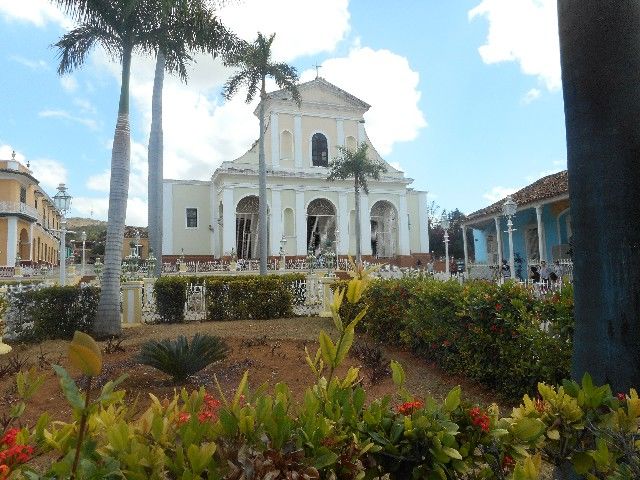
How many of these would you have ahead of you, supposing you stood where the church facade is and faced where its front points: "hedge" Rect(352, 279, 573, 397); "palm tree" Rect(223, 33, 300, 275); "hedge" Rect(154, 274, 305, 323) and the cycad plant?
4

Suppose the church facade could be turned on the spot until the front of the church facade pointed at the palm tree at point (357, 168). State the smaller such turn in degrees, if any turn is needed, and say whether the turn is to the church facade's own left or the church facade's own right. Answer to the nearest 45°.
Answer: approximately 45° to the church facade's own left

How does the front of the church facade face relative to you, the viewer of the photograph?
facing the viewer

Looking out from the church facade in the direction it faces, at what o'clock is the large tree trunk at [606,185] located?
The large tree trunk is roughly at 12 o'clock from the church facade.

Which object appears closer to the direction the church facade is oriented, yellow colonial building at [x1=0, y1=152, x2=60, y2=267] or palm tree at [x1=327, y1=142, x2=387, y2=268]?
the palm tree

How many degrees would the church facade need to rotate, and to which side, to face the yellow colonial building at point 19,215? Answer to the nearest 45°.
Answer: approximately 90° to its right

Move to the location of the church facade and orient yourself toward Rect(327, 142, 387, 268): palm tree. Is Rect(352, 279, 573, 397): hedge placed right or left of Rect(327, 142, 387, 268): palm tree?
right

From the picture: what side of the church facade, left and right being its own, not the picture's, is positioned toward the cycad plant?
front

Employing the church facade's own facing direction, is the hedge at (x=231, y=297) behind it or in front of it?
in front

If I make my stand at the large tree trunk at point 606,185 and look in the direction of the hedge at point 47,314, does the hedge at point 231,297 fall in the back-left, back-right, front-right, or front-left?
front-right

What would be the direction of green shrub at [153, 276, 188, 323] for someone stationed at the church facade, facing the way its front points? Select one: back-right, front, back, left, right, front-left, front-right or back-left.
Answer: front

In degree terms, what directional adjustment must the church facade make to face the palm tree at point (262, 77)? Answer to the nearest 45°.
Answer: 0° — it already faces it

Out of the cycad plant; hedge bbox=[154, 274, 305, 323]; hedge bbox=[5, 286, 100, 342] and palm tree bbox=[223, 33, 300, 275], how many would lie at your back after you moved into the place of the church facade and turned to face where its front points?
0

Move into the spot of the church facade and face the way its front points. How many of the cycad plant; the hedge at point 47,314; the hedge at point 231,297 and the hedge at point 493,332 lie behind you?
0
